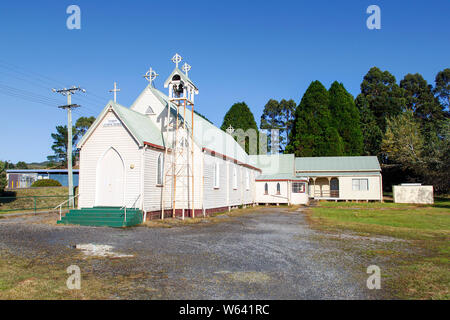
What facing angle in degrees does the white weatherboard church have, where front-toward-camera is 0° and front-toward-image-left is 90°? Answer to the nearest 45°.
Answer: approximately 45°

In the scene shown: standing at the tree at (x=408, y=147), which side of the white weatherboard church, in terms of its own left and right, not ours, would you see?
back
